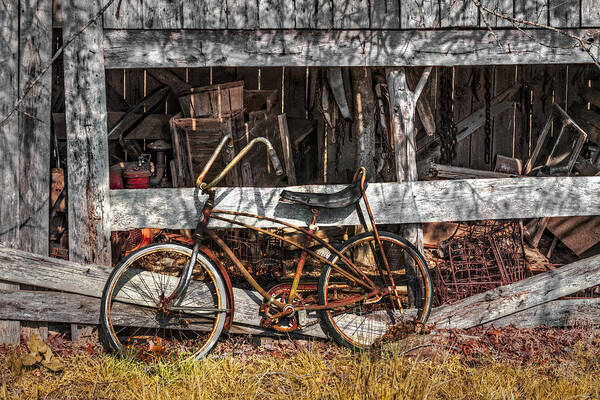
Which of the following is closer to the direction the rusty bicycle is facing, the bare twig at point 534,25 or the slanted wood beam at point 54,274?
the slanted wood beam

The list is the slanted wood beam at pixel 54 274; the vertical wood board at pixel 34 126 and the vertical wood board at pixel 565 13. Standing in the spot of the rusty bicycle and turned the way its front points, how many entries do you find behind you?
1

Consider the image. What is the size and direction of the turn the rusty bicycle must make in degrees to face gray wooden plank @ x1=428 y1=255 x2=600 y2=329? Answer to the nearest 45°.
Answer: approximately 180°

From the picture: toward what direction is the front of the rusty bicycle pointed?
to the viewer's left

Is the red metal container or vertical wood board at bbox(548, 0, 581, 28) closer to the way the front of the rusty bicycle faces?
the red metal container

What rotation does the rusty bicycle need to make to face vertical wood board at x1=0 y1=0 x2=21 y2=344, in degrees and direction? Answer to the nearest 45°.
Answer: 0° — it already faces it

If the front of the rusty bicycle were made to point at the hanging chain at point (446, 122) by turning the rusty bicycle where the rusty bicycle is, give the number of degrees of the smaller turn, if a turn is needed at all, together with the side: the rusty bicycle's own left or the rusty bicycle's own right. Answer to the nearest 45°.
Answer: approximately 135° to the rusty bicycle's own right

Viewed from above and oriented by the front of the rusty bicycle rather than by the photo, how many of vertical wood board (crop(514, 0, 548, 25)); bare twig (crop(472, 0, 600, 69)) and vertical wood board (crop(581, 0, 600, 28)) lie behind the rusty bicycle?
3

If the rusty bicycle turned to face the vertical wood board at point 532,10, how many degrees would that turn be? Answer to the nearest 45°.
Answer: approximately 180°

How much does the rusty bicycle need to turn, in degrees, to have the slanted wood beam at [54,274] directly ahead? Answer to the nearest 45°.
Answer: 0° — it already faces it
